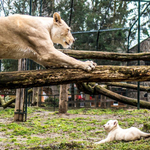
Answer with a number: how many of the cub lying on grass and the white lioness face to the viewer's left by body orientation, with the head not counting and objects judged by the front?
1

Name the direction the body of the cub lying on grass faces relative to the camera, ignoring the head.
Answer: to the viewer's left

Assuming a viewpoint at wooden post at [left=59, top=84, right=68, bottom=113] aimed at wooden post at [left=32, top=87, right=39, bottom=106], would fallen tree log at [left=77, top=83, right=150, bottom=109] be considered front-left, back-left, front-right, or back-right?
back-right

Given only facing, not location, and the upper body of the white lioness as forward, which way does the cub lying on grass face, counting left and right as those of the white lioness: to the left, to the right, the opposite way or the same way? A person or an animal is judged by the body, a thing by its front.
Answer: the opposite way

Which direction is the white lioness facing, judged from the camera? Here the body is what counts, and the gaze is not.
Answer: to the viewer's right

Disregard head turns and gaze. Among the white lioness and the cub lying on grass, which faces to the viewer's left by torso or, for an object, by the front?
the cub lying on grass

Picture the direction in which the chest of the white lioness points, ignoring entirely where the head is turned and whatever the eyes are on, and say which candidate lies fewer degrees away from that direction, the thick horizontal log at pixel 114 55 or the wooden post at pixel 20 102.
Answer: the thick horizontal log
